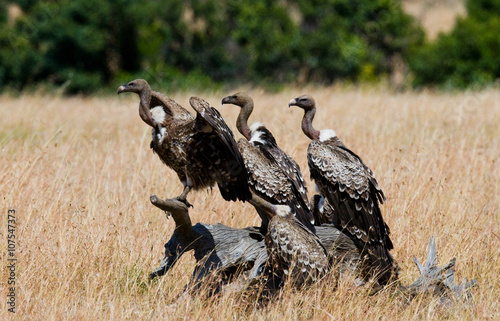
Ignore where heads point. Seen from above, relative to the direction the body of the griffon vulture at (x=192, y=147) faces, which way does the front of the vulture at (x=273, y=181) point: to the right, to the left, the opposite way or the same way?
the same way

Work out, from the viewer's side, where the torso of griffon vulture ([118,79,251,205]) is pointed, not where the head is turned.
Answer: to the viewer's left

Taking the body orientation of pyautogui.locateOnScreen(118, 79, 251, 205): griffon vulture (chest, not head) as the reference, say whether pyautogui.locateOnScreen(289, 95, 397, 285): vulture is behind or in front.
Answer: behind

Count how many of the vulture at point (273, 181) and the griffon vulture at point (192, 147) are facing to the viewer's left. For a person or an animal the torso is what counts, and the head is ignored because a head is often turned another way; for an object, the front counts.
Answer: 2

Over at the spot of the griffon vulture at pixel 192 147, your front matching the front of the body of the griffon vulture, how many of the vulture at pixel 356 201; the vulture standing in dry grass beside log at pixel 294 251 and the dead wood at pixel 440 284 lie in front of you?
0

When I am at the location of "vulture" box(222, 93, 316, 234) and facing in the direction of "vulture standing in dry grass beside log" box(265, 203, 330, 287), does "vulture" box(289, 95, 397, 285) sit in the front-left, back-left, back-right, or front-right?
front-left

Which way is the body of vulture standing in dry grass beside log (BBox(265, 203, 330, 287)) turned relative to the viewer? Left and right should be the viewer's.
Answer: facing away from the viewer and to the left of the viewer

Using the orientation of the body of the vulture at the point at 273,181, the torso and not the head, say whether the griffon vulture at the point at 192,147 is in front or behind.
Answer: in front

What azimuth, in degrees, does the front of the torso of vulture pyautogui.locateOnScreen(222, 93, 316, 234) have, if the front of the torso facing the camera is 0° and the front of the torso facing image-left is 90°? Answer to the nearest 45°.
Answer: approximately 90°

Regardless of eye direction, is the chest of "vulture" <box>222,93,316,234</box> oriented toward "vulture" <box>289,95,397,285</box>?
no

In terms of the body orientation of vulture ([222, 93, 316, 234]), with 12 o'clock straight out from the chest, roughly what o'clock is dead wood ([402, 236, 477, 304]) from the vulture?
The dead wood is roughly at 7 o'clock from the vulture.

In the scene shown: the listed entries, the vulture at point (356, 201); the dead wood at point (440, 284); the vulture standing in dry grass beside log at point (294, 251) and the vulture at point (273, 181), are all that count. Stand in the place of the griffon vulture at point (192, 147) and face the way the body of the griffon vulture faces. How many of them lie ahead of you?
0
